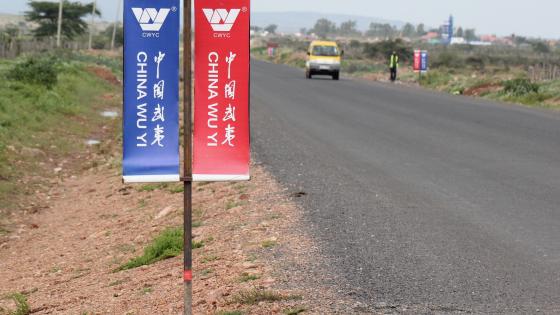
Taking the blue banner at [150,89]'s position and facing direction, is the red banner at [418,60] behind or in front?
behind

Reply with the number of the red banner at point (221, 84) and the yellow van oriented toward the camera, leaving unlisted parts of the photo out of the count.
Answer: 2

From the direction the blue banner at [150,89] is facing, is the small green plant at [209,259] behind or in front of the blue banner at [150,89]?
behind

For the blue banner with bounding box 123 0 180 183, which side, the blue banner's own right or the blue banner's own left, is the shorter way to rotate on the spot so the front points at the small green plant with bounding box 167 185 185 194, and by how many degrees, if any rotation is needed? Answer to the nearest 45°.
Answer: approximately 180°

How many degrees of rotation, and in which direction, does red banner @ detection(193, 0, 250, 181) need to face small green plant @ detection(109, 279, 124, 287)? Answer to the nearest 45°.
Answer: approximately 180°

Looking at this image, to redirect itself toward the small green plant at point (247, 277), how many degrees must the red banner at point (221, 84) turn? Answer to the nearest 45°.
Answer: approximately 180°

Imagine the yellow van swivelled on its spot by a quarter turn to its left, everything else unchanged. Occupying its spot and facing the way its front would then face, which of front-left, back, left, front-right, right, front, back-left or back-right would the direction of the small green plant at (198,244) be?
right

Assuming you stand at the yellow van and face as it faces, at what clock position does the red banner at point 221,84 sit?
The red banner is roughly at 12 o'clock from the yellow van.

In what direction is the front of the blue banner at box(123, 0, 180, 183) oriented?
toward the camera

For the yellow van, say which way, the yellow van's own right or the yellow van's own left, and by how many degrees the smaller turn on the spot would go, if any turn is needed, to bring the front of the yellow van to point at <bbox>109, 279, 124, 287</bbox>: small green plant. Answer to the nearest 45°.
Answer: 0° — it already faces it

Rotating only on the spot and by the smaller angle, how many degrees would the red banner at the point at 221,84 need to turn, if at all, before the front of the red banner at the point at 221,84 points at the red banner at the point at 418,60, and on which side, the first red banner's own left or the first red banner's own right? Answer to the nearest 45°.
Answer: approximately 180°

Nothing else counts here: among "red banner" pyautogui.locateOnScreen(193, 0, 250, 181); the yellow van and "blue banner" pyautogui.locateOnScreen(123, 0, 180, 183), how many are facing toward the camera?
3

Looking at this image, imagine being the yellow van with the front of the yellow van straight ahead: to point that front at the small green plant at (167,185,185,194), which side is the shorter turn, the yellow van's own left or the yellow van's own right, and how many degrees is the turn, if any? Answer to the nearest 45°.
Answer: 0° — it already faces it

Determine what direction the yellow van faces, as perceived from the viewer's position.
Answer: facing the viewer

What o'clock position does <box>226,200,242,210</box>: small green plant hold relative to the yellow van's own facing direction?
The small green plant is roughly at 12 o'clock from the yellow van.
